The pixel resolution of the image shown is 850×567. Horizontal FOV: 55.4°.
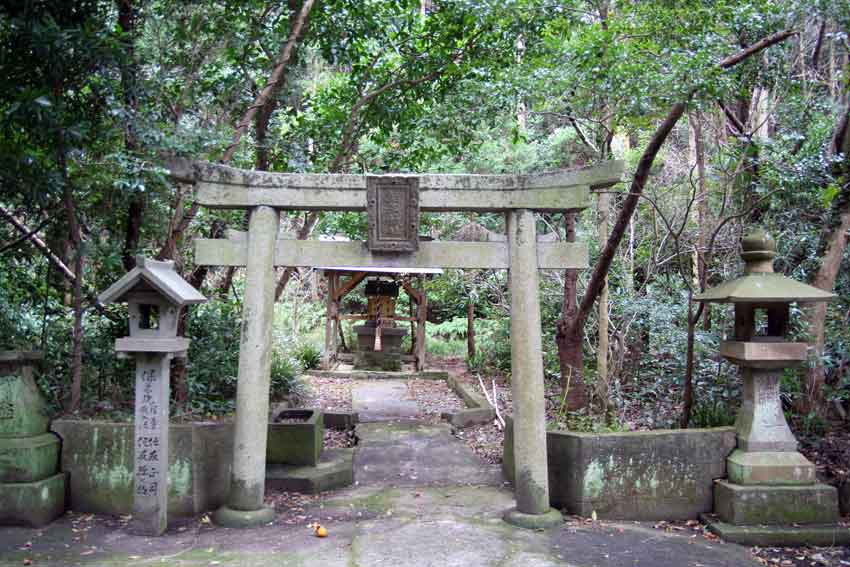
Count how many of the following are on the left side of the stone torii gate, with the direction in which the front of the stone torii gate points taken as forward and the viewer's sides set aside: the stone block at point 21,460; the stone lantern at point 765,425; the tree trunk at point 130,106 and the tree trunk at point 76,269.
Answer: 1

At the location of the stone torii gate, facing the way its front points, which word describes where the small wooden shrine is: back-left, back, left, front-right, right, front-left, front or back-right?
back

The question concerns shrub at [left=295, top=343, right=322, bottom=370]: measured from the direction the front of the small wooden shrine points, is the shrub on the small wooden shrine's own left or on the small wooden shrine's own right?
on the small wooden shrine's own right

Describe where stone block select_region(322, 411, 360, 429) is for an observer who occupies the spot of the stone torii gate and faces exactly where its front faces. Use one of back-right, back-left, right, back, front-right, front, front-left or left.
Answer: back

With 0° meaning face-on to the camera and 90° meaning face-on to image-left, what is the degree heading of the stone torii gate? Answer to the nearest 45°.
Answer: approximately 0°

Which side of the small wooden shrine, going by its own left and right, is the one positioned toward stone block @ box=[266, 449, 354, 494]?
front

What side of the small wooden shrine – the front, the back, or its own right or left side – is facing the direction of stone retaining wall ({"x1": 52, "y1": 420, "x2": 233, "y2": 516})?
front

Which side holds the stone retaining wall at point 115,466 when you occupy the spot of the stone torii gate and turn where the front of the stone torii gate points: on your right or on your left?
on your right

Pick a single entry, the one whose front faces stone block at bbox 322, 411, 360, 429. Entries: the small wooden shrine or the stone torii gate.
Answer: the small wooden shrine

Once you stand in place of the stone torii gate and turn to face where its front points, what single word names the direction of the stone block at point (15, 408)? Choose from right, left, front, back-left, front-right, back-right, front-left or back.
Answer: right

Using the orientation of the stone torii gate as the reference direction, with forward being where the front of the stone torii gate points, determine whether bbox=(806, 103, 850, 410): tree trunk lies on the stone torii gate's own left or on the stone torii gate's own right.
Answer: on the stone torii gate's own left

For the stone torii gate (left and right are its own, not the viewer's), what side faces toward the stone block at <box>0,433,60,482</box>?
right

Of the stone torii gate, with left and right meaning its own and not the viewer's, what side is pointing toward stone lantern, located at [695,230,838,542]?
left
